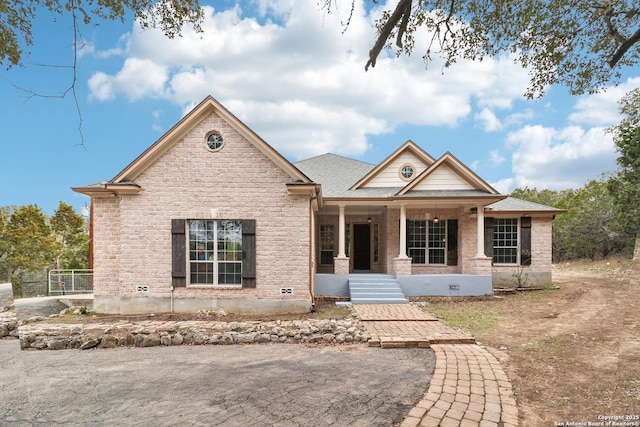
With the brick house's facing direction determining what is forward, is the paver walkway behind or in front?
in front

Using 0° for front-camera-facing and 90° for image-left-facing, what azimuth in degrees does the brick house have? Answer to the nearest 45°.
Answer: approximately 0°

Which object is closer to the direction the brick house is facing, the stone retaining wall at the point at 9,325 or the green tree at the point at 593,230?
the stone retaining wall
